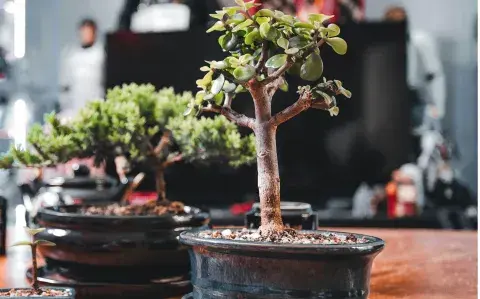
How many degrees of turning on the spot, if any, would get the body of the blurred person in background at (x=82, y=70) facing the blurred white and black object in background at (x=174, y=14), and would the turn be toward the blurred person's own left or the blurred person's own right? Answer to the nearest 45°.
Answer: approximately 45° to the blurred person's own left

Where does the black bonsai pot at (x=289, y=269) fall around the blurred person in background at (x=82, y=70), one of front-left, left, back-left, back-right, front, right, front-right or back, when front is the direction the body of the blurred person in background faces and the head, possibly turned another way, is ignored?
front

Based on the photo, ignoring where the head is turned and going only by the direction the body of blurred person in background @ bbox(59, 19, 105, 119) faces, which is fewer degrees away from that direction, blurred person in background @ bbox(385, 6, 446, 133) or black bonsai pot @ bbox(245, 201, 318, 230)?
the black bonsai pot

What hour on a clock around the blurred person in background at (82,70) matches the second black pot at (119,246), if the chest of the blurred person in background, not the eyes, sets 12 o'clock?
The second black pot is roughly at 12 o'clock from the blurred person in background.

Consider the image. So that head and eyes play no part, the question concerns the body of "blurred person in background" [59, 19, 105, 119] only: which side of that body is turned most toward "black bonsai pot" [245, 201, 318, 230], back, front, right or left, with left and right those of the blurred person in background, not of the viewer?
front

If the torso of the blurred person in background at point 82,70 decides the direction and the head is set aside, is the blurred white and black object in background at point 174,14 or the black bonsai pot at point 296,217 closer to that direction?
the black bonsai pot

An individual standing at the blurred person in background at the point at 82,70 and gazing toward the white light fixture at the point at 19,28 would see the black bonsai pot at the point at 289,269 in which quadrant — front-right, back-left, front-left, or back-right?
back-left

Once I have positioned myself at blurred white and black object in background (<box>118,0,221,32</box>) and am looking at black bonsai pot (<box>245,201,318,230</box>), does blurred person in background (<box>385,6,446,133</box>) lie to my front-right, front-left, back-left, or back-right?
front-left

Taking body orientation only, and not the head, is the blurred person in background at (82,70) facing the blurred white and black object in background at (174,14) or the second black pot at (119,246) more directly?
the second black pot

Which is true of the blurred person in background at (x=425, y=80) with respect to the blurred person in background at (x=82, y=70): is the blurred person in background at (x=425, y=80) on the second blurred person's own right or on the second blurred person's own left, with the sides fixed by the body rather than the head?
on the second blurred person's own left

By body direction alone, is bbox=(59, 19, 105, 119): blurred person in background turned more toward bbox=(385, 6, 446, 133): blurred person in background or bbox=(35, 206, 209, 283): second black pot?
the second black pot

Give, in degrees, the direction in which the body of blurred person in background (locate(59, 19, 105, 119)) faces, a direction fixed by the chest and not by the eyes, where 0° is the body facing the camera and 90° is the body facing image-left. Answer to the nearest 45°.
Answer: approximately 0°

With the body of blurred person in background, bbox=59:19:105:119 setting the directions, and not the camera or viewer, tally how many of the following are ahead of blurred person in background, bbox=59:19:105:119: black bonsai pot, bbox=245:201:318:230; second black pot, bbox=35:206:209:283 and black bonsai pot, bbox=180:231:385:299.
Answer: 3
